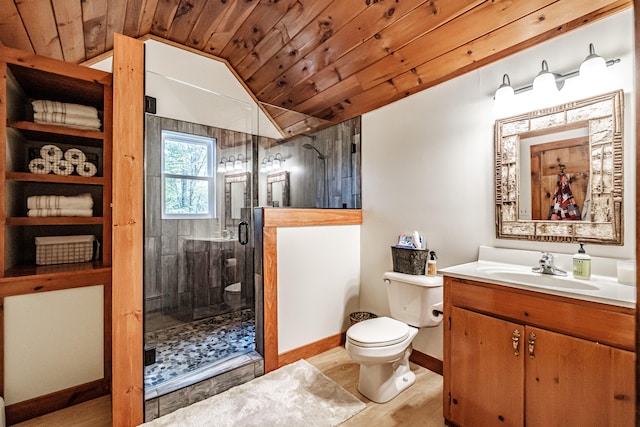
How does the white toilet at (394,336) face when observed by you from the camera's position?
facing the viewer and to the left of the viewer

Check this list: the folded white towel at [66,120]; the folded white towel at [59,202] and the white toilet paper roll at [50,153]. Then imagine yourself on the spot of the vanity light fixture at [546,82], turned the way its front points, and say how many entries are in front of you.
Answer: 3

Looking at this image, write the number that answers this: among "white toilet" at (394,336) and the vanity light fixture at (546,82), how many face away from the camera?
0

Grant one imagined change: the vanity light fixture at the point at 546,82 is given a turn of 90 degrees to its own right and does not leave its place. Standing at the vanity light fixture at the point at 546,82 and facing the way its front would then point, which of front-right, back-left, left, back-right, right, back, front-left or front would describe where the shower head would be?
front-left
